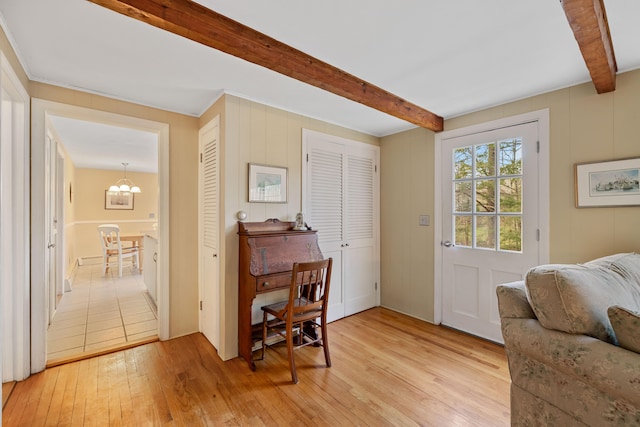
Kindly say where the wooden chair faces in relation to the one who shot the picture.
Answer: facing away from the viewer and to the left of the viewer

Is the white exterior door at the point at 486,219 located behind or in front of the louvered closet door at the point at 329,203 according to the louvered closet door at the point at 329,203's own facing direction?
in front

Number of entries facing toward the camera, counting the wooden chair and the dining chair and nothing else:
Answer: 0

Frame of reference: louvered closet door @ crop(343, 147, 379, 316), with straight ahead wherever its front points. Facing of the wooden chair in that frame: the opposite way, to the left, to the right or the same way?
the opposite way

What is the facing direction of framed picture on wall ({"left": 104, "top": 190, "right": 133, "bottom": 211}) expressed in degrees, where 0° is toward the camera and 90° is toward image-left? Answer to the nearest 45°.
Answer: approximately 0°

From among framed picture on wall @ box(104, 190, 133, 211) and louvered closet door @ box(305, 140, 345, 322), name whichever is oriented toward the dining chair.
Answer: the framed picture on wall

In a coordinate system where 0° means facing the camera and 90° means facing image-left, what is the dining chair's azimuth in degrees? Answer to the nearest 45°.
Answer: approximately 225°

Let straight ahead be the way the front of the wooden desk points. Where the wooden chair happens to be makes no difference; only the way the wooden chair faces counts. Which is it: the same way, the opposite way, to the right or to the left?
the opposite way

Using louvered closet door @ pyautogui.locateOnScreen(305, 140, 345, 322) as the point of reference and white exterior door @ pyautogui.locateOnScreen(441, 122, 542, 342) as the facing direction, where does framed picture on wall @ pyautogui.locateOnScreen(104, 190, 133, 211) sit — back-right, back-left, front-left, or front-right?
back-left

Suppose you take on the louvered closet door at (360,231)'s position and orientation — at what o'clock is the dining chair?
The dining chair is roughly at 5 o'clock from the louvered closet door.

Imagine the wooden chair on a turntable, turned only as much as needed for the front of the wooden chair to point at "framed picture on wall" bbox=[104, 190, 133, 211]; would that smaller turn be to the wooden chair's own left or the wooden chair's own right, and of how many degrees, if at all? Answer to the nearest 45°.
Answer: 0° — it already faces it

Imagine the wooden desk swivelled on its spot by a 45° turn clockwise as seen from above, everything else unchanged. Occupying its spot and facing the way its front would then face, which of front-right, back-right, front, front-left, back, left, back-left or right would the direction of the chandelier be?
back-right
